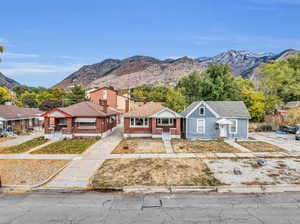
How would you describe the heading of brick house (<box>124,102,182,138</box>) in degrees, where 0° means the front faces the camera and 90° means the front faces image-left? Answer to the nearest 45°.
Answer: approximately 0°

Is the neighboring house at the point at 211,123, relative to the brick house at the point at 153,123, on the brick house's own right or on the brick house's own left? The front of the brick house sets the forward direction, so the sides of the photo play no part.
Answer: on the brick house's own left

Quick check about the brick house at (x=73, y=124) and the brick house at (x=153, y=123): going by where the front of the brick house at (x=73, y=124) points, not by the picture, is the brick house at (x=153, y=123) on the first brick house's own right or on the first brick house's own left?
on the first brick house's own left

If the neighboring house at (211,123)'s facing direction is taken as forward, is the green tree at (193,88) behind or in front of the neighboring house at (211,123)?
behind
